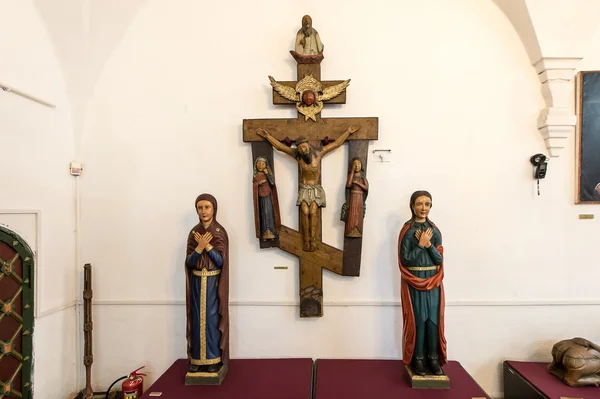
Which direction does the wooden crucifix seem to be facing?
toward the camera

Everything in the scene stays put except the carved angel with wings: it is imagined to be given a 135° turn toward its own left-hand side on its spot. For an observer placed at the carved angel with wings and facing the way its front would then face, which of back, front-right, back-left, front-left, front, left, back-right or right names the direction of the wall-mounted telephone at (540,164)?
front-right

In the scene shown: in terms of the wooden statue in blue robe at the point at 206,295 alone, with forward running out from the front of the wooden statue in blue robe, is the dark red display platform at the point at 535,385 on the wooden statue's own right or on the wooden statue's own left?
on the wooden statue's own left

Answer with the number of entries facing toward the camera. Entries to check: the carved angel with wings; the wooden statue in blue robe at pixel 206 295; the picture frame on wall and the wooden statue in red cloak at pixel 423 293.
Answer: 4

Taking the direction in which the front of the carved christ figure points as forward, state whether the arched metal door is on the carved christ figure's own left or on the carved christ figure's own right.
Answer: on the carved christ figure's own right

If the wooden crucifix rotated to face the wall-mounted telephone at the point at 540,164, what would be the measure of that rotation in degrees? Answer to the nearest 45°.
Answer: approximately 90° to its left

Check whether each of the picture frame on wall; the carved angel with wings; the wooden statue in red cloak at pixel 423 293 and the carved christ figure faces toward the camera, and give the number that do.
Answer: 4

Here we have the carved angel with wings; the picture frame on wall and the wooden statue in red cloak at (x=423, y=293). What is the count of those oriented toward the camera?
3

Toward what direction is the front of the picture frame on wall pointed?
toward the camera
